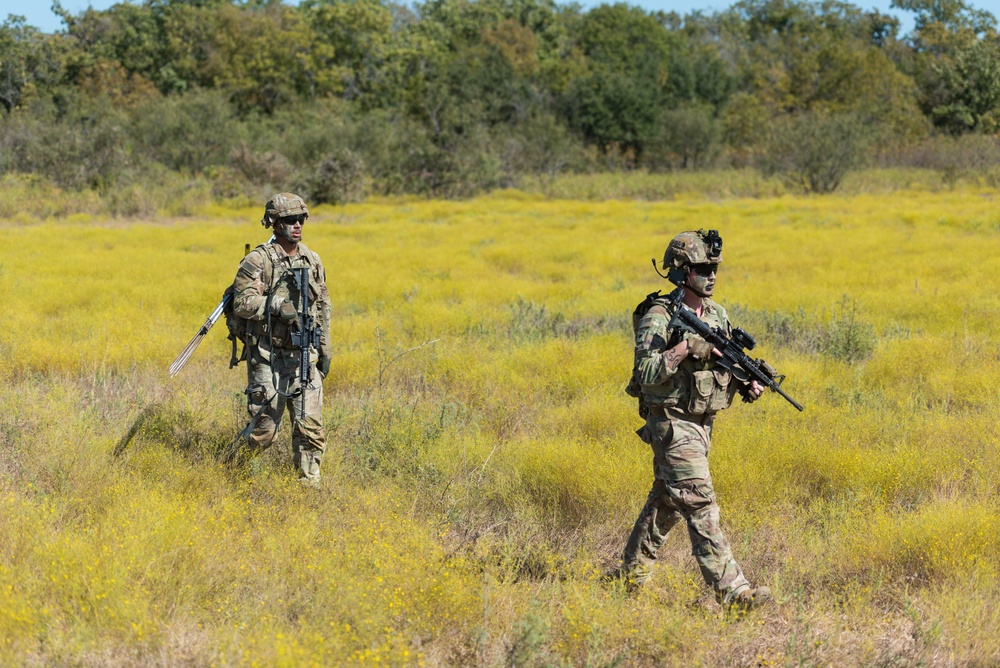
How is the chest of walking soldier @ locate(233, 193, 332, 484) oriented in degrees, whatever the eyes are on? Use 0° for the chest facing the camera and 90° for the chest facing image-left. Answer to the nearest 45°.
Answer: approximately 315°

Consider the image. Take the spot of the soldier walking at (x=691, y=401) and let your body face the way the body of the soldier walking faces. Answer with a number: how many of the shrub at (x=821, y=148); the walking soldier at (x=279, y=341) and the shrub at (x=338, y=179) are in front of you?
0

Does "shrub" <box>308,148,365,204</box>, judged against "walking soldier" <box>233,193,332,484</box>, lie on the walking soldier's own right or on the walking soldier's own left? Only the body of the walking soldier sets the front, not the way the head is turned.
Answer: on the walking soldier's own left

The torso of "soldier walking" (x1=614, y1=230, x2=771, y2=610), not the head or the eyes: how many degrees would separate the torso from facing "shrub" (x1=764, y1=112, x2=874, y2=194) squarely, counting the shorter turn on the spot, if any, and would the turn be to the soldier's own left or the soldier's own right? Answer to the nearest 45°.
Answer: approximately 135° to the soldier's own left

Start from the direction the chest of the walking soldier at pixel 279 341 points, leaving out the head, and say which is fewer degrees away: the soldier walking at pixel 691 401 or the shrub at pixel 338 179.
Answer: the soldier walking

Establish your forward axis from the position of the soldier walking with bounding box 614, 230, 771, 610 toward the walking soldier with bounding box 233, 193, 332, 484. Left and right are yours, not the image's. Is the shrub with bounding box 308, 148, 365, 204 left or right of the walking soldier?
right

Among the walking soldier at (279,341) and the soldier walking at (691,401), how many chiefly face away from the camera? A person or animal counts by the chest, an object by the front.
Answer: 0

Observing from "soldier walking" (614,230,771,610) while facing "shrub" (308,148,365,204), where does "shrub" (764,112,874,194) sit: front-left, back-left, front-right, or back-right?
front-right

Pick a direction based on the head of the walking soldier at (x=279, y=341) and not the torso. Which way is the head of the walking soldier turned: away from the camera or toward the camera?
toward the camera

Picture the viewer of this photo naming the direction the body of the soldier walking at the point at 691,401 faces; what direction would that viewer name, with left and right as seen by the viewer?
facing the viewer and to the right of the viewer
